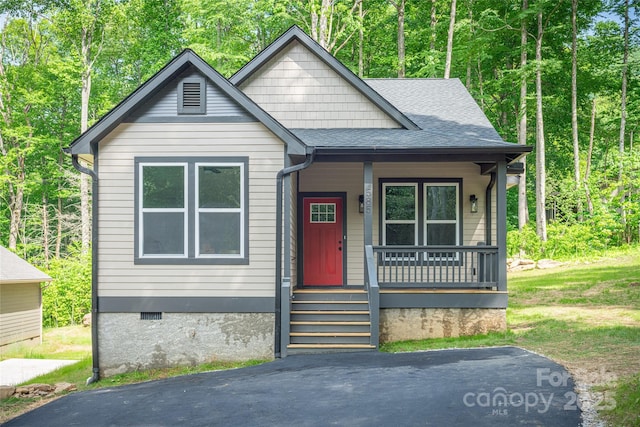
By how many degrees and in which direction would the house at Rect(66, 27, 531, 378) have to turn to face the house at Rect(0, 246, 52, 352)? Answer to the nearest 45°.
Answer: approximately 135° to its right

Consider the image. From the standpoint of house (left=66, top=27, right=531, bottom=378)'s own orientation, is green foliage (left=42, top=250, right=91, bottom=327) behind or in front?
behind

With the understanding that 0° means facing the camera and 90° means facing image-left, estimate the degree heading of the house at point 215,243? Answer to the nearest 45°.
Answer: approximately 0°
